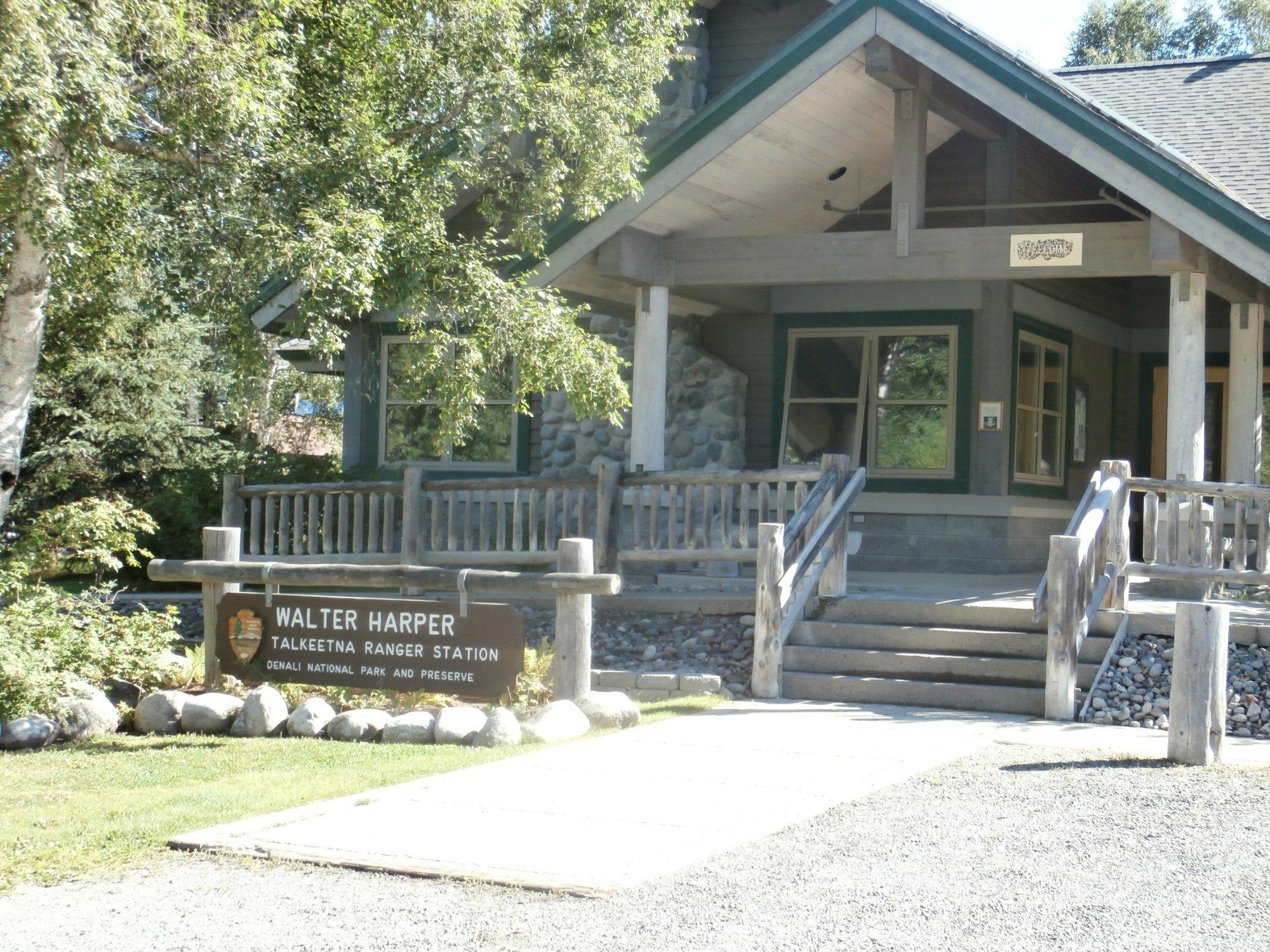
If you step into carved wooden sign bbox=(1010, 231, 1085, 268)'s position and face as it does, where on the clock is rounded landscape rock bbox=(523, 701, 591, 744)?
The rounded landscape rock is roughly at 1 o'clock from the carved wooden sign.

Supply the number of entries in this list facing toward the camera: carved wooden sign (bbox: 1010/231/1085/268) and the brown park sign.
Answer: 2

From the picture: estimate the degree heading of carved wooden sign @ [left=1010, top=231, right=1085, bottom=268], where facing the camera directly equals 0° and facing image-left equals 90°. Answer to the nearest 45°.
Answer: approximately 0°

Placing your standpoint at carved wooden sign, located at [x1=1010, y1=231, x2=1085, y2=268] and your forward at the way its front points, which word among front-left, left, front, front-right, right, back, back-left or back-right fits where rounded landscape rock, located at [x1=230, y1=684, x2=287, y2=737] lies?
front-right

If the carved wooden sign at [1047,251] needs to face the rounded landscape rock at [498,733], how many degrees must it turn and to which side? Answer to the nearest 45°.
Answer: approximately 45° to its right

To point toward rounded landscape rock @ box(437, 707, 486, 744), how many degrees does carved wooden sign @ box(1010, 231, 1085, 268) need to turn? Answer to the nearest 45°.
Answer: approximately 45° to its right

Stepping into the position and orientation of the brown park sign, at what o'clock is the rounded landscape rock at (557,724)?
The rounded landscape rock is roughly at 10 o'clock from the brown park sign.

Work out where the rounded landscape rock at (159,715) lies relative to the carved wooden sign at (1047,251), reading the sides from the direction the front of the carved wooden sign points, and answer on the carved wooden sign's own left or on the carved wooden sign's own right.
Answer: on the carved wooden sign's own right

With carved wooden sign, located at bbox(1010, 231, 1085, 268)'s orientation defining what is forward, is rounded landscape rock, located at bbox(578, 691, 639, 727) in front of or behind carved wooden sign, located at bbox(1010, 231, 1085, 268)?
in front

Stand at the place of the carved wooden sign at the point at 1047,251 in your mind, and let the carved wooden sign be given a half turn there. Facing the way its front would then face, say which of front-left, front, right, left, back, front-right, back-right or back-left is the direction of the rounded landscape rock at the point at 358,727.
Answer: back-left
